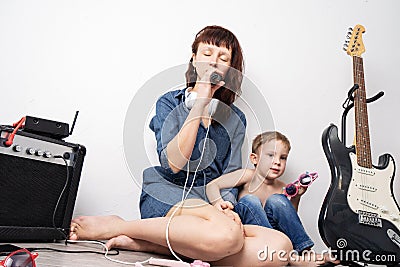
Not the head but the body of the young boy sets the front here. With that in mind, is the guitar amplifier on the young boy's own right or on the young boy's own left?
on the young boy's own right

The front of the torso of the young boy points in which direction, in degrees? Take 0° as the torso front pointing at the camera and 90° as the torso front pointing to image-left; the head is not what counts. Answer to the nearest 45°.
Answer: approximately 315°
